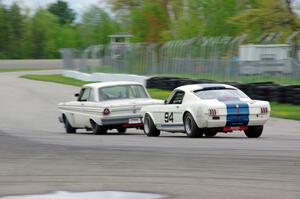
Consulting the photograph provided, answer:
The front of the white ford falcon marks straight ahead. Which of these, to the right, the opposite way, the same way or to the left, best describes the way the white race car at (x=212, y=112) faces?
the same way

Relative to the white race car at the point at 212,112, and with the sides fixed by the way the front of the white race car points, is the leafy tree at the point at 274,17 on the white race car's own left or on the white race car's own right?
on the white race car's own right

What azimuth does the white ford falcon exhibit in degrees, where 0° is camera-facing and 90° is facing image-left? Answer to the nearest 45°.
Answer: approximately 135°

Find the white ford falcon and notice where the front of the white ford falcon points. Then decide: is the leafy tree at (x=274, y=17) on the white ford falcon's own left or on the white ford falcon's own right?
on the white ford falcon's own right

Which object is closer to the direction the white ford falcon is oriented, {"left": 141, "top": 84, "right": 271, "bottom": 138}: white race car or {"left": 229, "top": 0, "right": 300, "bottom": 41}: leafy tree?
the leafy tree

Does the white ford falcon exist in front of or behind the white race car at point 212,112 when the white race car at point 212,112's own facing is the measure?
in front

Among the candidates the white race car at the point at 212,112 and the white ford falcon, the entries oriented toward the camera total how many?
0

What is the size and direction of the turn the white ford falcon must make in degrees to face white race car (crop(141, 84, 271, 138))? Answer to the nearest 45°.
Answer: approximately 180°

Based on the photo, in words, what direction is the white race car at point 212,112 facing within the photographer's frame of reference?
facing away from the viewer and to the left of the viewer
